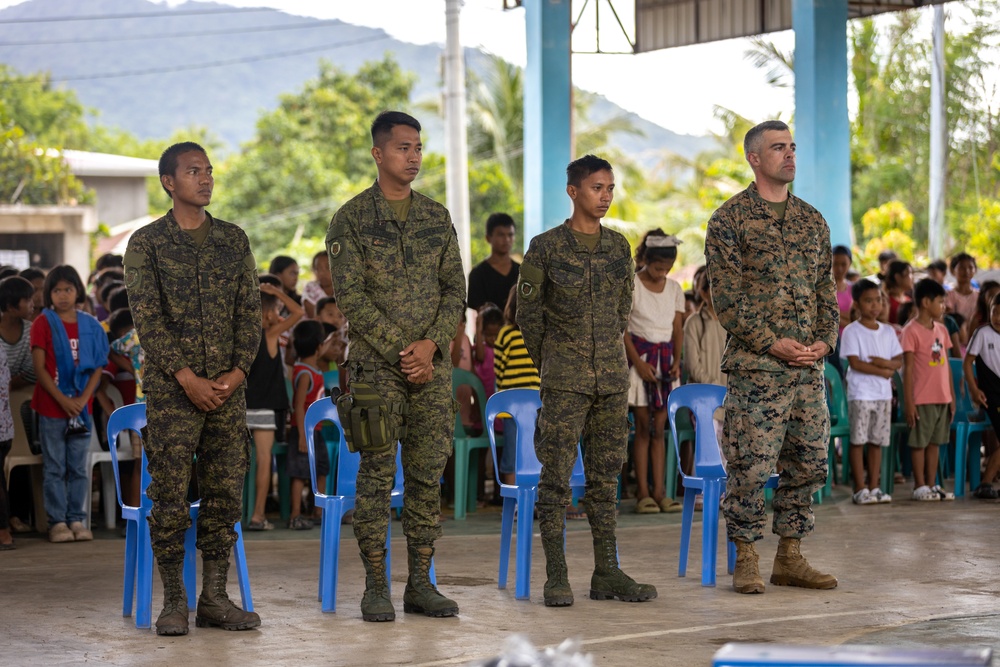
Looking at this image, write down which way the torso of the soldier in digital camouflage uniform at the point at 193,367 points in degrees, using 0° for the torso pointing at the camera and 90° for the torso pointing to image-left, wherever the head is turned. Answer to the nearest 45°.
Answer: approximately 315°

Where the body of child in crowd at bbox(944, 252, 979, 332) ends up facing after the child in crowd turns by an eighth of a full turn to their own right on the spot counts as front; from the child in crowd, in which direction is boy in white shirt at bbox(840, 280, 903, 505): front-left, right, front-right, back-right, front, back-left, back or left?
front

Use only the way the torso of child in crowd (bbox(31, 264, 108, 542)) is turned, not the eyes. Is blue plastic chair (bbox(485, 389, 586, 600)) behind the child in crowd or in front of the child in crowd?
in front

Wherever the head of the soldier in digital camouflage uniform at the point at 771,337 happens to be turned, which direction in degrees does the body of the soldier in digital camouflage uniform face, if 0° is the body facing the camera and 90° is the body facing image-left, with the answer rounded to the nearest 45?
approximately 315°

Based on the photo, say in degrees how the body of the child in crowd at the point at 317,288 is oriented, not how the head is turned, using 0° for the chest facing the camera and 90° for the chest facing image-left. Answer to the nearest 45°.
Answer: approximately 315°

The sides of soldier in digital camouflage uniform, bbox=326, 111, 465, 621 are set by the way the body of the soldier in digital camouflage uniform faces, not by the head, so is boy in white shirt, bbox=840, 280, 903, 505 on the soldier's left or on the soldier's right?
on the soldier's left

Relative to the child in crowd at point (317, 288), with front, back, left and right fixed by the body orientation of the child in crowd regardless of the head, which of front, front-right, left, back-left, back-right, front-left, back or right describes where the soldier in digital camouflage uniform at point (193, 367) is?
front-right

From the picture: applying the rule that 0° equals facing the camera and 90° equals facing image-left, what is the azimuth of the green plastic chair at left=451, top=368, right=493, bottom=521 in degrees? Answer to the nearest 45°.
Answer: approximately 315°

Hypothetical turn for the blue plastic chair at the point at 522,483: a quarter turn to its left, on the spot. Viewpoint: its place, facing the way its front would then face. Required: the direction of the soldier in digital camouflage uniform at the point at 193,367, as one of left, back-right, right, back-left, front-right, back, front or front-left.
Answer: back

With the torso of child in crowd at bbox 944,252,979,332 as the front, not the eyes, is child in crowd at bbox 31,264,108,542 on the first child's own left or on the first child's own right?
on the first child's own right
